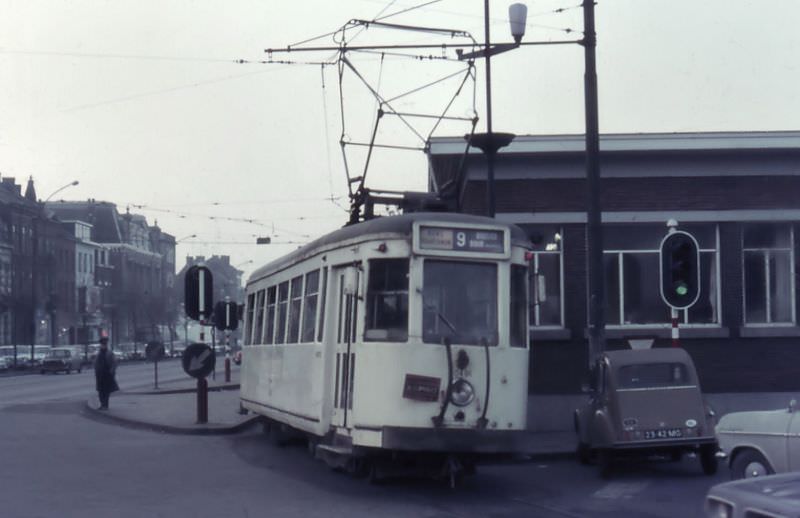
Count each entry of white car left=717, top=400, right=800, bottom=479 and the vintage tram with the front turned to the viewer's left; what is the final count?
1

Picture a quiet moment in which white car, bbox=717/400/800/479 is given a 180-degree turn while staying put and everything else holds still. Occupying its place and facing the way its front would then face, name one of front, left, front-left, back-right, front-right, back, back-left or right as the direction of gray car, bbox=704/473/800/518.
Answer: right

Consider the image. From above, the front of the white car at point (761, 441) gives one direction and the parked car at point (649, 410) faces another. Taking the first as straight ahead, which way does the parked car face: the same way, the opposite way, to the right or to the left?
to the right

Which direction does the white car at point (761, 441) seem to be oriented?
to the viewer's left

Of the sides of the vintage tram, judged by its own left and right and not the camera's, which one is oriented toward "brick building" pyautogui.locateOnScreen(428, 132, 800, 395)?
left

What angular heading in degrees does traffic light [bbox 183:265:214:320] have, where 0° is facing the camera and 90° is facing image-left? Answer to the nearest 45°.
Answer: approximately 180°

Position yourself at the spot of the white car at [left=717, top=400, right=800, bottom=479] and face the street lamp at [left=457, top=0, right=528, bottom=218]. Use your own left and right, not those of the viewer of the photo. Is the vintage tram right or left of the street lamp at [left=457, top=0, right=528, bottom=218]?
left

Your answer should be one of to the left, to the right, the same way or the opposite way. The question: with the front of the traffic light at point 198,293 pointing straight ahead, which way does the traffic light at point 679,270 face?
the opposite way

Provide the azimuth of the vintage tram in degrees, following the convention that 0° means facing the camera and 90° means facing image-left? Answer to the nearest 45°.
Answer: approximately 315°

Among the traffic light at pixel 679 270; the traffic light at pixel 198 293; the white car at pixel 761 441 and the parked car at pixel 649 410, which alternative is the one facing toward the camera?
the traffic light at pixel 679 270

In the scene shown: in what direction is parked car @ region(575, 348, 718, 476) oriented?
away from the camera

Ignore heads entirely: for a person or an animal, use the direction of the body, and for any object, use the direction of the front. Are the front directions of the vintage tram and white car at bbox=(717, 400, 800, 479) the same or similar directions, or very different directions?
very different directions

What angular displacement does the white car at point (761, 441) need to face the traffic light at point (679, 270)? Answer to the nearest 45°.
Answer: approximately 90° to its right

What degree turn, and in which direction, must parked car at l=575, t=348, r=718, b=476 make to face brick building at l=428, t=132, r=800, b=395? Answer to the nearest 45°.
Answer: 0° — it already faces it
